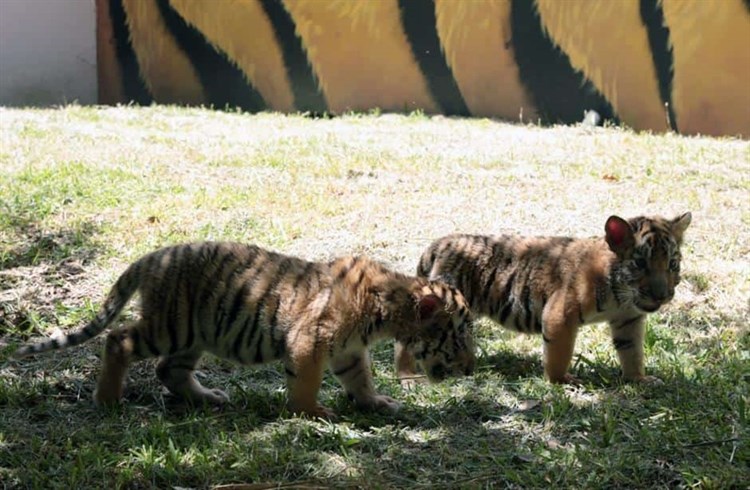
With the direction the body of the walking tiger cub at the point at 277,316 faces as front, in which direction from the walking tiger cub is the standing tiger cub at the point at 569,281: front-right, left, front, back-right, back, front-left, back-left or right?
front

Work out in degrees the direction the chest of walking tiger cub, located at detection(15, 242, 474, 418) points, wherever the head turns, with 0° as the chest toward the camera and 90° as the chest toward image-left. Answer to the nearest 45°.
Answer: approximately 270°
